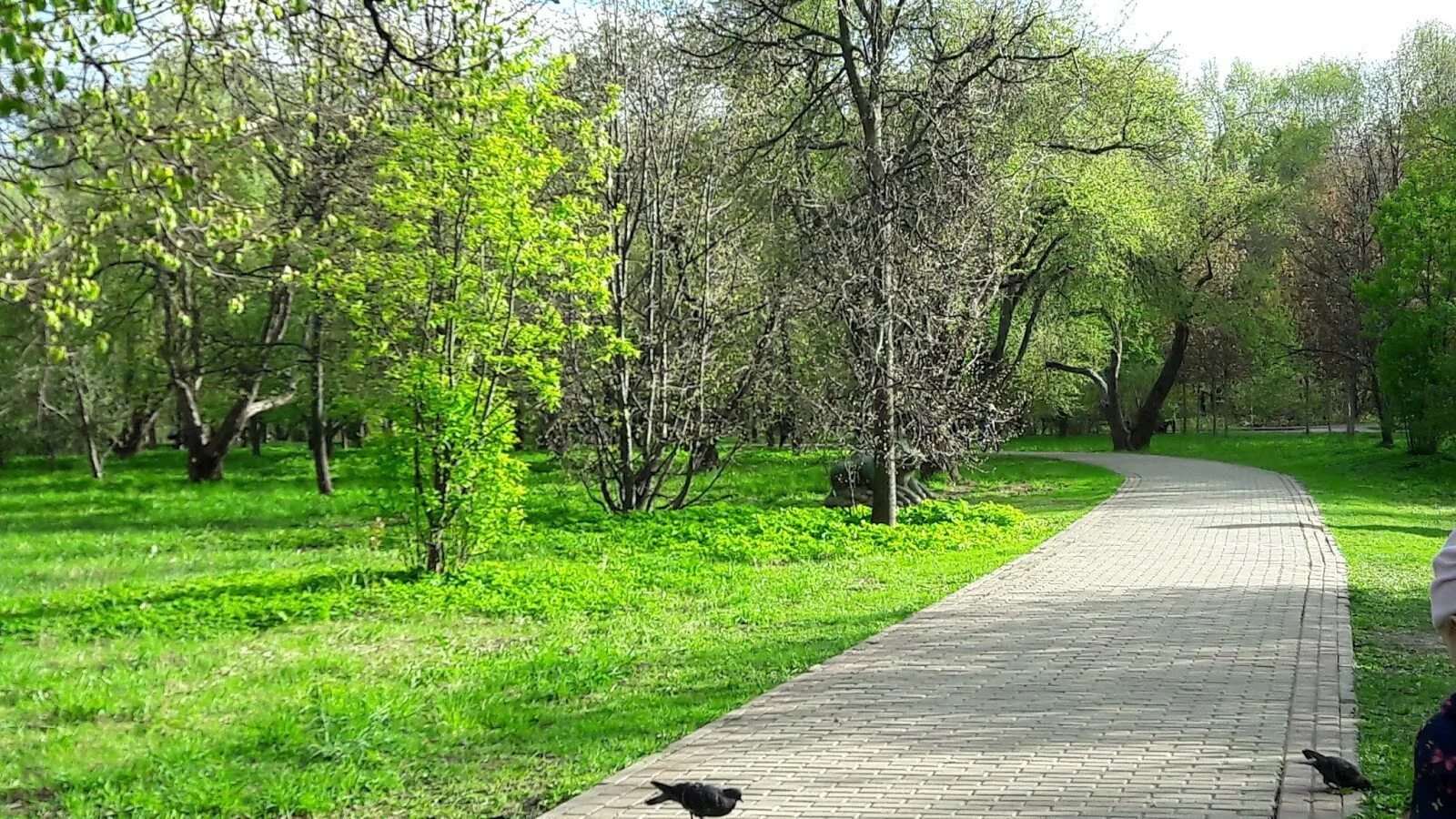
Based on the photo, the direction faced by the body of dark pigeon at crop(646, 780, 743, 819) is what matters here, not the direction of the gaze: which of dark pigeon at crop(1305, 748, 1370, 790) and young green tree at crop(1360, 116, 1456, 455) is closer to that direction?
the dark pigeon

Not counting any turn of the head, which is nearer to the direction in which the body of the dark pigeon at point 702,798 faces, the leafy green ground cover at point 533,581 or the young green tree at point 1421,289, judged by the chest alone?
the young green tree

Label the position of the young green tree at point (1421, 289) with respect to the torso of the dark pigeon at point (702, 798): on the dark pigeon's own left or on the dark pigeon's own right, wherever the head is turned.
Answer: on the dark pigeon's own left

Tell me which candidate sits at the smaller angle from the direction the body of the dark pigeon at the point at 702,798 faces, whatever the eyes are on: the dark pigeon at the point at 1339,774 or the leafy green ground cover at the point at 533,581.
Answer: the dark pigeon

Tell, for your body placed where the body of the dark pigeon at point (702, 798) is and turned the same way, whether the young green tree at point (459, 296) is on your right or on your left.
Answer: on your left

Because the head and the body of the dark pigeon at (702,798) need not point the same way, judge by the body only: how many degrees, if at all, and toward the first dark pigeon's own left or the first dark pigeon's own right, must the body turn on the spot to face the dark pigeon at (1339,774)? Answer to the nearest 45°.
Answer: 0° — it already faces it

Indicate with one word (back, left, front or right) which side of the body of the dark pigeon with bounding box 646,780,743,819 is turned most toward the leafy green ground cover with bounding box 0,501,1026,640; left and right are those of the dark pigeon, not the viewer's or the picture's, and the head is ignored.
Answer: left

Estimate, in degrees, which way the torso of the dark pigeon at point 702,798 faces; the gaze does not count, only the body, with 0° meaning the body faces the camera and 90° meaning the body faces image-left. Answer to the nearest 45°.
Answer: approximately 270°
